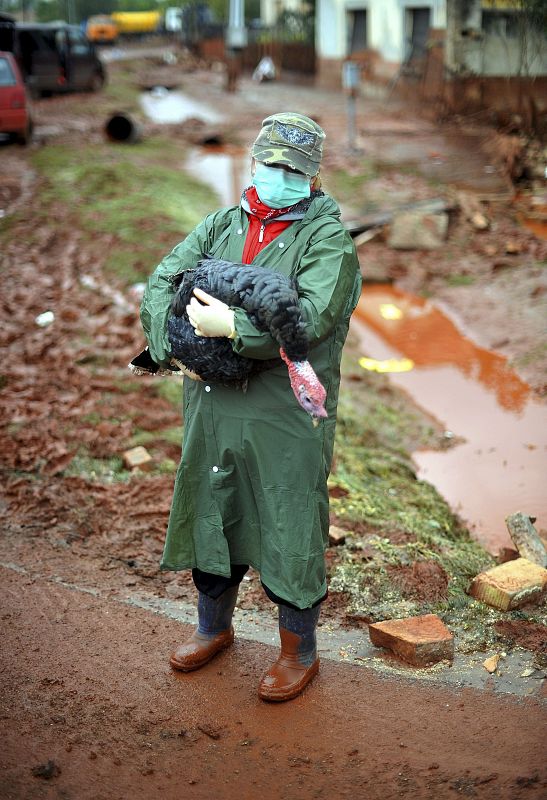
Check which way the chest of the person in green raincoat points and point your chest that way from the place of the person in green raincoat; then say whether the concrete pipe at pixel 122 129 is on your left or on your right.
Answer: on your right

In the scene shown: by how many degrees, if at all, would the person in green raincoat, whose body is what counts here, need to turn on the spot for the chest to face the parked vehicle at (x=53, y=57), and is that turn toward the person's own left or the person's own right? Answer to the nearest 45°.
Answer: approximately 135° to the person's own right

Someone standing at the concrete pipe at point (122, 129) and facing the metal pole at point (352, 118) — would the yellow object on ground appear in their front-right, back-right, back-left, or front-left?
front-right

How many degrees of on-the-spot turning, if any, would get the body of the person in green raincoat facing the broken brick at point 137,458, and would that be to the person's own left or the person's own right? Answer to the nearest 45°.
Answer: approximately 135° to the person's own right

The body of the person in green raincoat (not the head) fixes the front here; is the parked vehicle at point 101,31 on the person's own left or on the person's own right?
on the person's own right

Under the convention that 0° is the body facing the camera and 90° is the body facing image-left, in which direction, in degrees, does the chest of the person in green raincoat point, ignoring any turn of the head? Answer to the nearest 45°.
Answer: approximately 45°

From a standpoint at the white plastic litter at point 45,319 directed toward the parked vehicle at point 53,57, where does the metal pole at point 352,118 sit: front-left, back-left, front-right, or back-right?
front-right

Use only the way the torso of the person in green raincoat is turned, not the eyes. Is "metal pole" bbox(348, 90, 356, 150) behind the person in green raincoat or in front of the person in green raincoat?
behind

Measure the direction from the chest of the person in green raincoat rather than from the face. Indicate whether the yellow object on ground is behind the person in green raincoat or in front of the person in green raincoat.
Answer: behind
